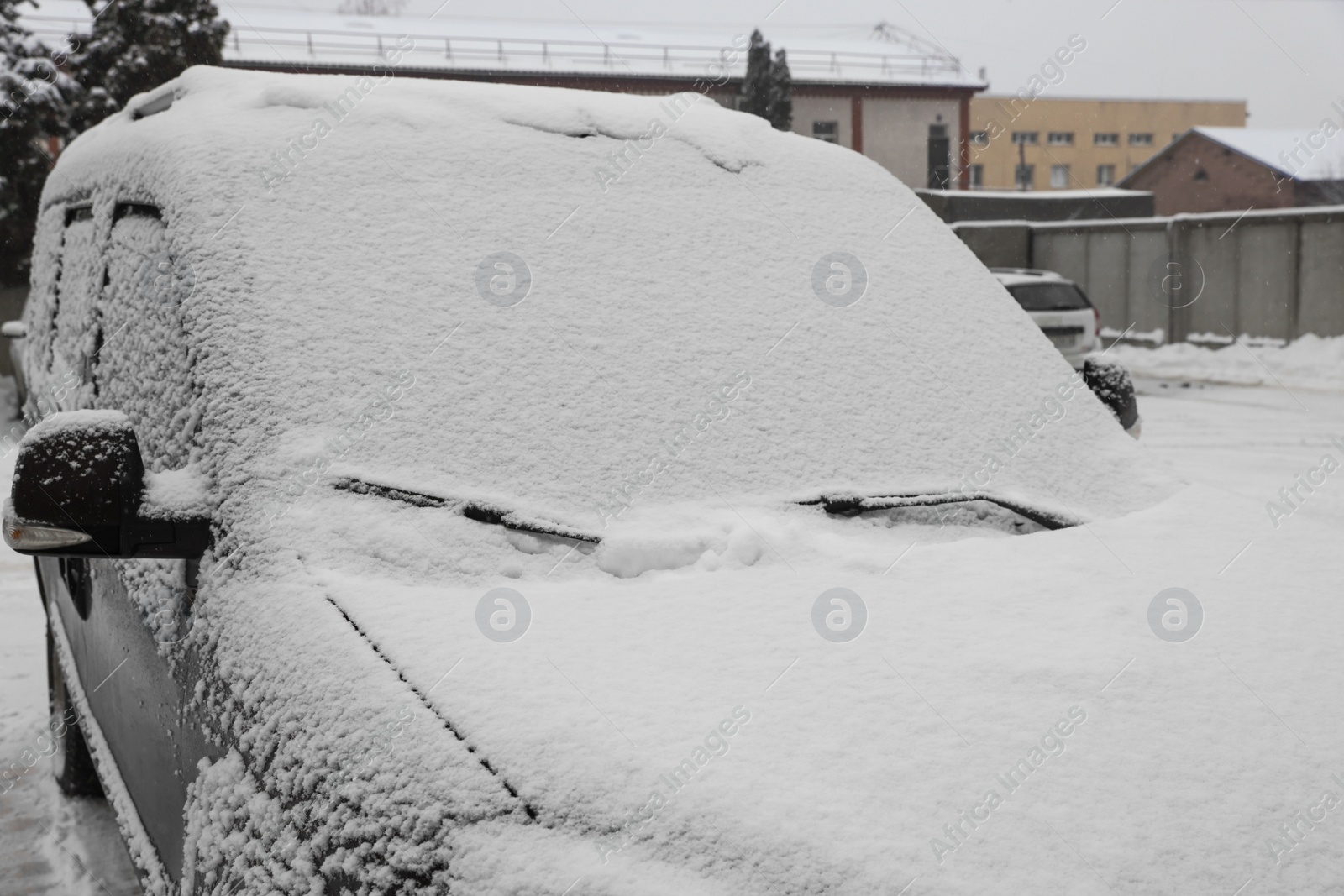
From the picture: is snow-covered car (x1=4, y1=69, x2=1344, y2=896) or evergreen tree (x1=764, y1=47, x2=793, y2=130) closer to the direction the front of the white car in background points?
the evergreen tree

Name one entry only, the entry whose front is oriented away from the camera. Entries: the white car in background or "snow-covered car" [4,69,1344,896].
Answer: the white car in background

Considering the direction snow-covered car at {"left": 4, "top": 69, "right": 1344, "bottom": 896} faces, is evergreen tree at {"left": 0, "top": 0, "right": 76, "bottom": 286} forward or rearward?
rearward

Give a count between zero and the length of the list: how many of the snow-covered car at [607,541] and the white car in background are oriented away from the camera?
1

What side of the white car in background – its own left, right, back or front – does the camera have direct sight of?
back

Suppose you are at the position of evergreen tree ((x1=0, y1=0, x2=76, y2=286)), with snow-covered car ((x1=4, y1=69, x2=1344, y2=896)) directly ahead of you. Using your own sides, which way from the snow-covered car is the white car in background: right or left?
left

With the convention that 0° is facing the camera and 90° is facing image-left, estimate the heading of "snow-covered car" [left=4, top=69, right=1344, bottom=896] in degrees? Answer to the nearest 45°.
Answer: approximately 315°

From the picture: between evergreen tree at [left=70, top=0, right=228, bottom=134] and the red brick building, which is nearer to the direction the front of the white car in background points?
the red brick building

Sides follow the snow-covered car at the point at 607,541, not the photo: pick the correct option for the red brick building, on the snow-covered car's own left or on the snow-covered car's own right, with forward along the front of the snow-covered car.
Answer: on the snow-covered car's own left

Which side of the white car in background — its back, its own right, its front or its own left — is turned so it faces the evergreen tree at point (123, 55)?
left

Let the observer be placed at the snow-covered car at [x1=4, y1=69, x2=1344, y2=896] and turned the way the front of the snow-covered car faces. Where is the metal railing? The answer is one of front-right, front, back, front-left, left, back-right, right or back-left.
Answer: back-left

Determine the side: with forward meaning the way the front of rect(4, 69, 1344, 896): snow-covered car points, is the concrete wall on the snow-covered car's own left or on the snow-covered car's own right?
on the snow-covered car's own left
